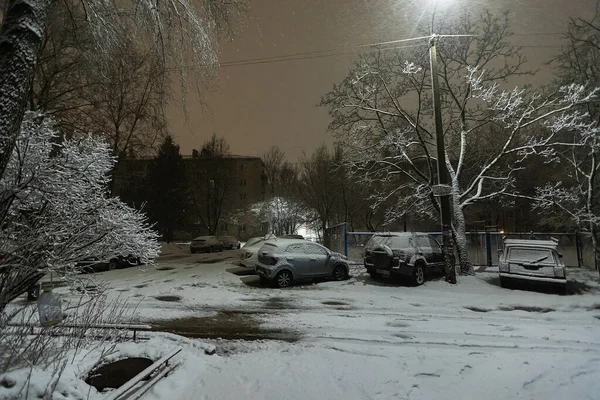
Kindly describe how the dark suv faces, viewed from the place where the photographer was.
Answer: facing away from the viewer and to the right of the viewer

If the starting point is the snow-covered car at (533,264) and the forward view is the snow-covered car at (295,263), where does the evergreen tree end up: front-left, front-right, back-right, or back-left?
front-right

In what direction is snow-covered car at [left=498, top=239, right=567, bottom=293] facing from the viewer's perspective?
away from the camera

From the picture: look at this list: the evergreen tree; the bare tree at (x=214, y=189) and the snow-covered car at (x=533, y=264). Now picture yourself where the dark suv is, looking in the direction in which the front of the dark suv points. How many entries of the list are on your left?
2

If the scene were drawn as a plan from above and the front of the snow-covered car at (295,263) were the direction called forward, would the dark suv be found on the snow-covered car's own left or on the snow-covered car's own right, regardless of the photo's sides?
on the snow-covered car's own right

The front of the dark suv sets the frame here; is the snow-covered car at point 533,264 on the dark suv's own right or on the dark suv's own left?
on the dark suv's own right

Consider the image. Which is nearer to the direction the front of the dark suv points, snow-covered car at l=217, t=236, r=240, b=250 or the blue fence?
the blue fence

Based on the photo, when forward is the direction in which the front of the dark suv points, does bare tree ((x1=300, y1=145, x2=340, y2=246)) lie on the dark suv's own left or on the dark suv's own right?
on the dark suv's own left

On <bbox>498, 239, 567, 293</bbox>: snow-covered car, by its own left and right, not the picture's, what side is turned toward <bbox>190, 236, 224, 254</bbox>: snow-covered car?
left

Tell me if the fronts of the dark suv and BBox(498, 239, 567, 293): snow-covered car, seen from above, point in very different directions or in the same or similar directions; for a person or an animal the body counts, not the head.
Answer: same or similar directions
